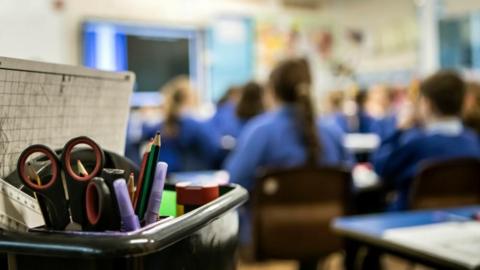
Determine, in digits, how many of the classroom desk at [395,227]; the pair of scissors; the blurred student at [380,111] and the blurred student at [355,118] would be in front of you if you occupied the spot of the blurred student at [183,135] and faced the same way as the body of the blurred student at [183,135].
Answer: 2

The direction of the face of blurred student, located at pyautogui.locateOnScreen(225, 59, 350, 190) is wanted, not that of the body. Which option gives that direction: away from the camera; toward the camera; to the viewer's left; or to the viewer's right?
away from the camera

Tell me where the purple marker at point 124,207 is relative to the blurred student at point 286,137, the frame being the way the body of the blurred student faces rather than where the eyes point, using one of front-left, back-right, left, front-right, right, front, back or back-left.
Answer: back-left

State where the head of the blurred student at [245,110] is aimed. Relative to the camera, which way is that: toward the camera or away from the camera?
away from the camera

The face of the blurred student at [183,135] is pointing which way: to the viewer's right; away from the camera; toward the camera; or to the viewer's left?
away from the camera

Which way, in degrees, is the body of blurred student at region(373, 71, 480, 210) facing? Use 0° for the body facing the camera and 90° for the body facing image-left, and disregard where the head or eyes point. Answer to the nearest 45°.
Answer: approximately 135°

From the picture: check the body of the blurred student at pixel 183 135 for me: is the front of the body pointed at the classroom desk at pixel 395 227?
no

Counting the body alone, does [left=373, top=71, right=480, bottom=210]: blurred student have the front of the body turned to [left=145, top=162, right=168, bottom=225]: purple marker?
no

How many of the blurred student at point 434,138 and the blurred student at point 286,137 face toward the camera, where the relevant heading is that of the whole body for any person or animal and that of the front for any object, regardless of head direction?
0

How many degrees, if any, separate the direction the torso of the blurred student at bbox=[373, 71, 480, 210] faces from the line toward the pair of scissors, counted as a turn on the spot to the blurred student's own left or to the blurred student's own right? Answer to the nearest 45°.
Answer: approximately 135° to the blurred student's own left

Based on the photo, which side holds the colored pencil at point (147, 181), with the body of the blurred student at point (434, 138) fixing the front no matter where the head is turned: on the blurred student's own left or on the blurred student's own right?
on the blurred student's own left

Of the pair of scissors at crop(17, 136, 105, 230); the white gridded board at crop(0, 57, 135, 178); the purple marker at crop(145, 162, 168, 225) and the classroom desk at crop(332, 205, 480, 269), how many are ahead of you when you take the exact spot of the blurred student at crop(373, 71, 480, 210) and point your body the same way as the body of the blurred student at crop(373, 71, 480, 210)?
0

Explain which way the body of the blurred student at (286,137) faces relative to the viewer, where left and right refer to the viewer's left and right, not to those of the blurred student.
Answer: facing away from the viewer and to the left of the viewer

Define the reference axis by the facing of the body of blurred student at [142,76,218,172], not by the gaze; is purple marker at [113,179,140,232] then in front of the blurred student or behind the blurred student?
behind

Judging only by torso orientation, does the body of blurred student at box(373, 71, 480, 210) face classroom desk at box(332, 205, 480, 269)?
no

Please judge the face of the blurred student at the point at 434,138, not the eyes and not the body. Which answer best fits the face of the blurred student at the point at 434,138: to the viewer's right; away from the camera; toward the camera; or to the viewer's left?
away from the camera
